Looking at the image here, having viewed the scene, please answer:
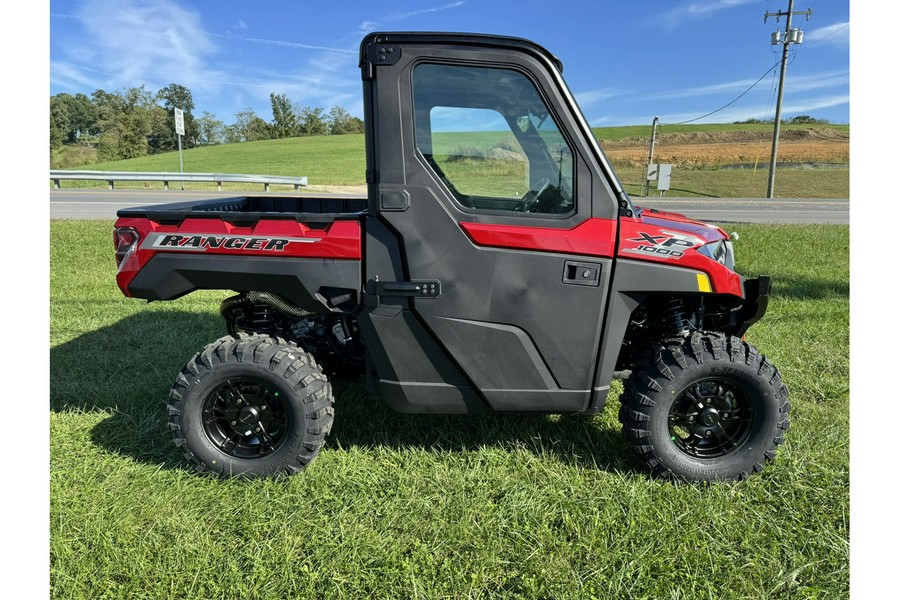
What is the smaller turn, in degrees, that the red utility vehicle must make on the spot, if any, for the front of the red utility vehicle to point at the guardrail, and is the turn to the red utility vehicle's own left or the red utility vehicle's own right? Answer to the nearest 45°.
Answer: approximately 135° to the red utility vehicle's own left

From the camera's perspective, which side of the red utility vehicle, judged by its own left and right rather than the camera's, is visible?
right
